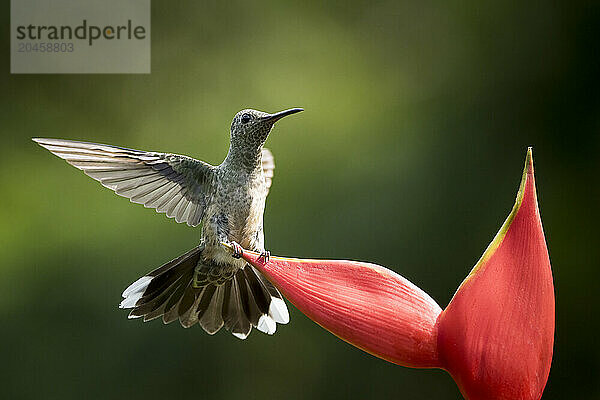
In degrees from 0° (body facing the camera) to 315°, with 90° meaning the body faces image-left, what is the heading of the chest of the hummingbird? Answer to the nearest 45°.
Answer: approximately 315°
